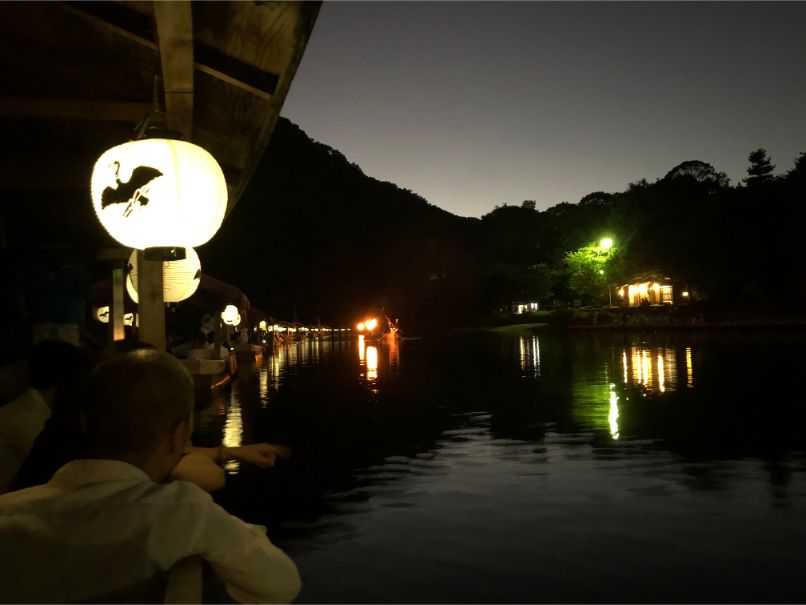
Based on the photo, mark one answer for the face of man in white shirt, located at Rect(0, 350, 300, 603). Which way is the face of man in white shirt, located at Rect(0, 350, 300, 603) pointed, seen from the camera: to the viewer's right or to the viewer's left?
to the viewer's right

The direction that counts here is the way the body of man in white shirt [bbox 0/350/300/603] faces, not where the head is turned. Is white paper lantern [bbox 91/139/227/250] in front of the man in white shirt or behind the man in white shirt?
in front

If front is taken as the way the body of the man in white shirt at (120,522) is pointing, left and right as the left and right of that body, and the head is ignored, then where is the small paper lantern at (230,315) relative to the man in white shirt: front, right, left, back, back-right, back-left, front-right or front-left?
front-left

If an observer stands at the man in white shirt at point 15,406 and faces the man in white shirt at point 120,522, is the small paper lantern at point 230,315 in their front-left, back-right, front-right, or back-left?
back-left

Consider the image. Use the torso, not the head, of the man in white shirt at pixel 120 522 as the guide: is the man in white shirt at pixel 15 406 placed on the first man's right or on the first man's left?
on the first man's left

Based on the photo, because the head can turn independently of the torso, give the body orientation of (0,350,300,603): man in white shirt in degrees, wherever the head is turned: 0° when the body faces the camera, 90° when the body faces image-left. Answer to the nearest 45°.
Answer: approximately 225°
